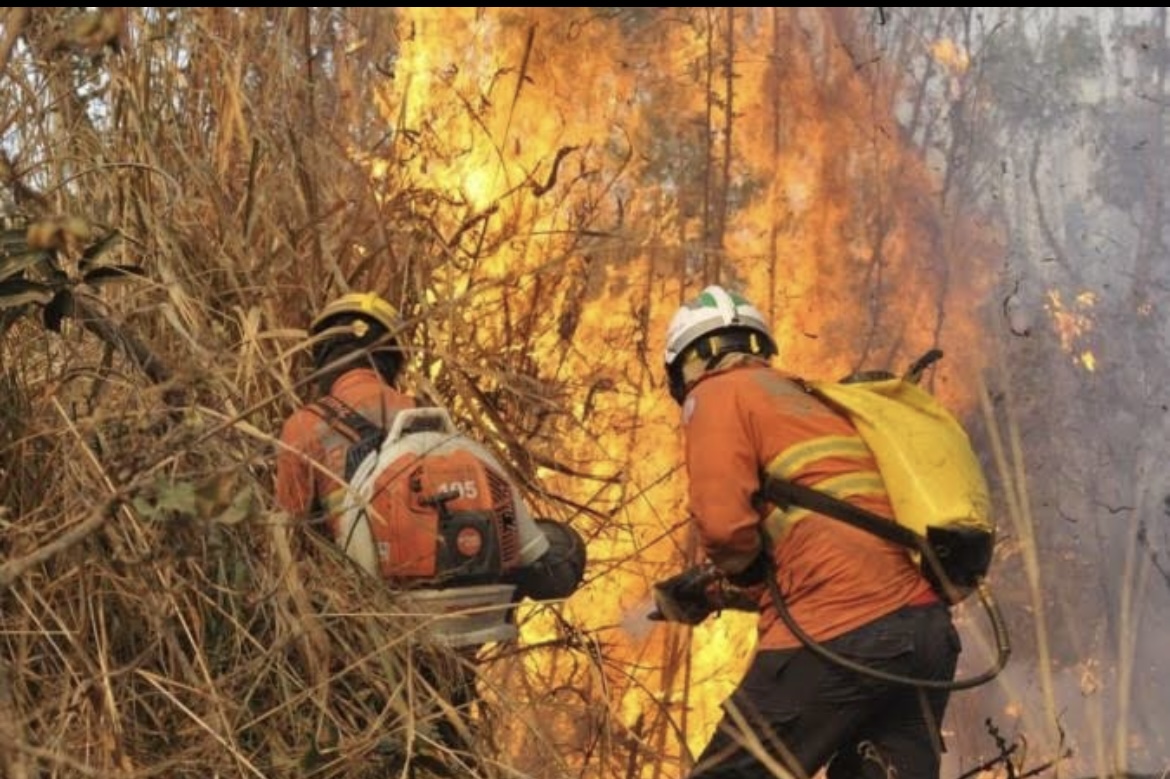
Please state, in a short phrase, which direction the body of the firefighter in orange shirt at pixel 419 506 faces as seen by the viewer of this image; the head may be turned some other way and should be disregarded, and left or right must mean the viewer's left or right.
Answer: facing away from the viewer and to the left of the viewer

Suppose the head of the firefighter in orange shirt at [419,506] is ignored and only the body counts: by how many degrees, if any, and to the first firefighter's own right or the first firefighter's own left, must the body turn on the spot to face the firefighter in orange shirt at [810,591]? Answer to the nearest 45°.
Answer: approximately 135° to the first firefighter's own right

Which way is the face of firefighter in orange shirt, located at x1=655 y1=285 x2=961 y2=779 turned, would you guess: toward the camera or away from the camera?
away from the camera

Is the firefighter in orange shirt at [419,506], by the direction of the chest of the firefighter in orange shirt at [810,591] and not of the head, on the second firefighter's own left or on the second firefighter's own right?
on the second firefighter's own left

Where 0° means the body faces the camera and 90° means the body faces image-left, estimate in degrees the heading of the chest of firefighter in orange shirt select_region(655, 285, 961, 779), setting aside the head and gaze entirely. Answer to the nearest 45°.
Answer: approximately 135°
